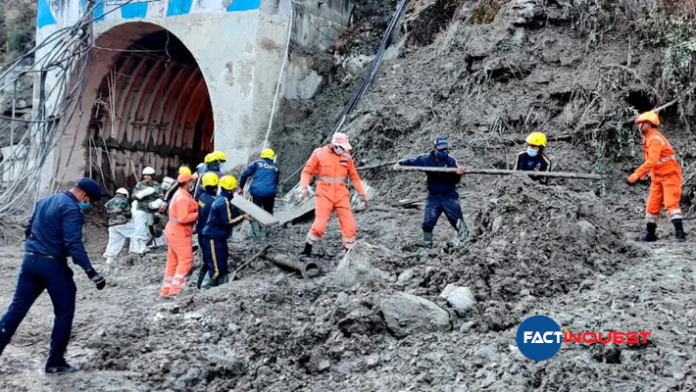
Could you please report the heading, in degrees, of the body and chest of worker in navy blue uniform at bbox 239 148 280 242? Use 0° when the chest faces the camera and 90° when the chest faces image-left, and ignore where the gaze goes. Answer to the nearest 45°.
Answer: approximately 180°

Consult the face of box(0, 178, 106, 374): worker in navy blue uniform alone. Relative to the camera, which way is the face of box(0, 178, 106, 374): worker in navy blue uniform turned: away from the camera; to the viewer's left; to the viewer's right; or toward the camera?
to the viewer's right

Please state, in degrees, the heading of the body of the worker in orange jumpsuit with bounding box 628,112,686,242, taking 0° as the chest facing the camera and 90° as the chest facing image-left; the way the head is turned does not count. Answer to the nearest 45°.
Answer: approximately 90°

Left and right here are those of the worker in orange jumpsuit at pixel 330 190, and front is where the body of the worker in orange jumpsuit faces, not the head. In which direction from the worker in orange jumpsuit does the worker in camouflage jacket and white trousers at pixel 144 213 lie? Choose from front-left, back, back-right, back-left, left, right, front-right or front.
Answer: back-right

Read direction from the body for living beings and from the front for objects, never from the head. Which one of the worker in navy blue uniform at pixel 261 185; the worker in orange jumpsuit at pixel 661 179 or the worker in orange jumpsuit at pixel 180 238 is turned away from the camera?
the worker in navy blue uniform

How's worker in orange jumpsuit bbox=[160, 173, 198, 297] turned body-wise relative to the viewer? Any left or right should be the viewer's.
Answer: facing to the right of the viewer

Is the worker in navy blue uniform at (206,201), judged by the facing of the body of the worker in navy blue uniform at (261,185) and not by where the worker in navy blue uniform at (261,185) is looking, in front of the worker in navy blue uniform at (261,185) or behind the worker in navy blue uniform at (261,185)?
behind

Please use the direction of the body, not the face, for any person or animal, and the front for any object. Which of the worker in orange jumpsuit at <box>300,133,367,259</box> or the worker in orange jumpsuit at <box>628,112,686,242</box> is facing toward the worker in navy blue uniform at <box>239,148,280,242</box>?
the worker in orange jumpsuit at <box>628,112,686,242</box>

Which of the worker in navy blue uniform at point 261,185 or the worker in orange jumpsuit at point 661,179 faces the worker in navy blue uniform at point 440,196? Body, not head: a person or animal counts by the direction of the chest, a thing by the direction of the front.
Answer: the worker in orange jumpsuit
